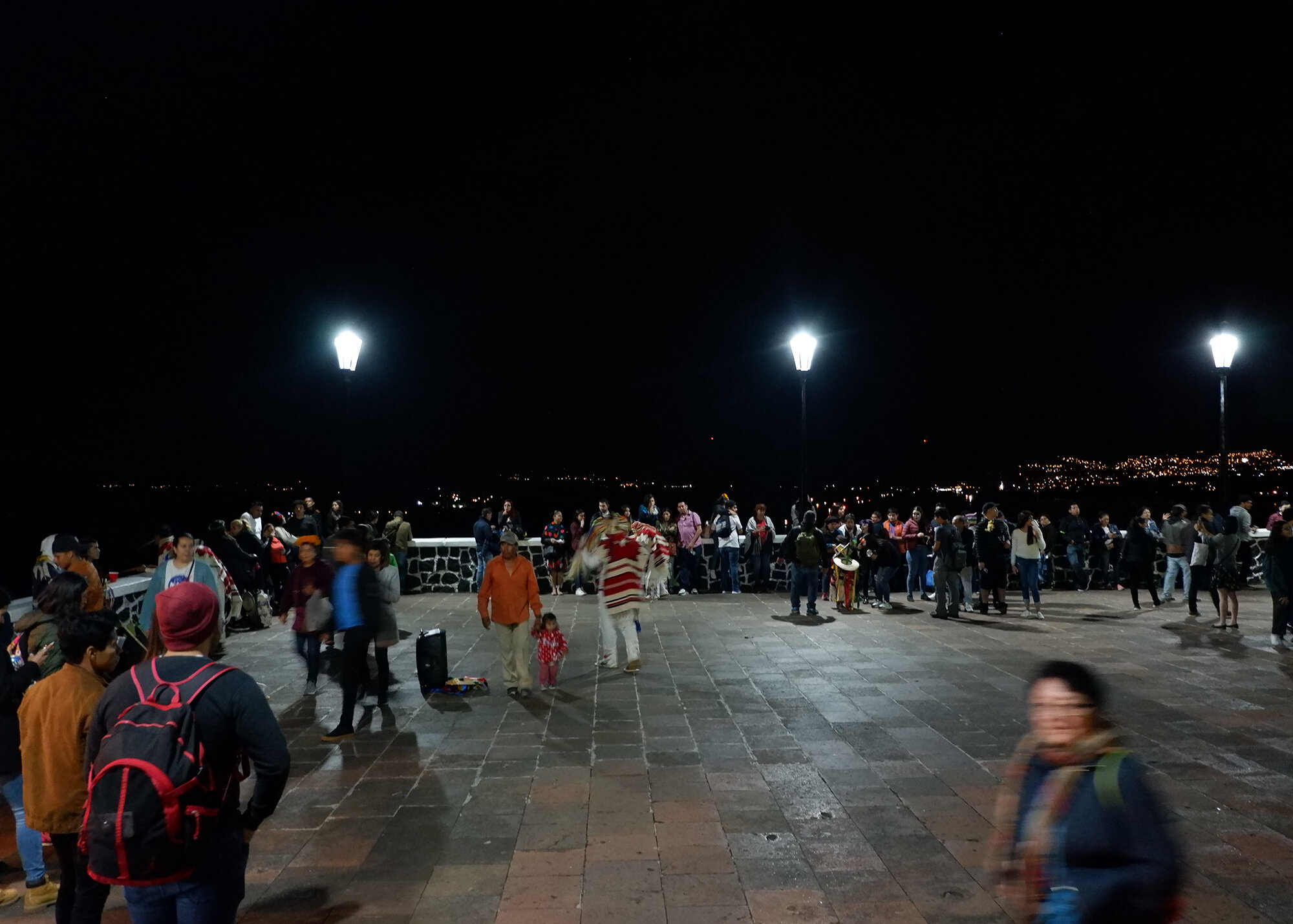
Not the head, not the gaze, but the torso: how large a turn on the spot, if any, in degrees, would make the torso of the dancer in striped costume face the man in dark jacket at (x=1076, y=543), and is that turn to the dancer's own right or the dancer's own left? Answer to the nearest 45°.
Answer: approximately 135° to the dancer's own left

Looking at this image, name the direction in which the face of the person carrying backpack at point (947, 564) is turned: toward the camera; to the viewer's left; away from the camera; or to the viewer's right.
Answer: to the viewer's left

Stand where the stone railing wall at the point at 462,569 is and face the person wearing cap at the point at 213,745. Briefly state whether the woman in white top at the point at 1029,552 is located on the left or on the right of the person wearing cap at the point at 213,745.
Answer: left

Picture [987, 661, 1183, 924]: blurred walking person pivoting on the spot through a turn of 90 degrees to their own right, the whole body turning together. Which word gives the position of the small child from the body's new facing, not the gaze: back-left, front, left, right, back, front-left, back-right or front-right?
front

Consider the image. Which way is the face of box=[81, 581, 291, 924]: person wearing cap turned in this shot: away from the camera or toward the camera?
away from the camera

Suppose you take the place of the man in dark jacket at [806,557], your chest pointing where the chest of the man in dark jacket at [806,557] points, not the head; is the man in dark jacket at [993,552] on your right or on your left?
on your right

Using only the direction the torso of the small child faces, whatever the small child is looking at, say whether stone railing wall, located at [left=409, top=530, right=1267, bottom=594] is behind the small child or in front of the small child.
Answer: behind

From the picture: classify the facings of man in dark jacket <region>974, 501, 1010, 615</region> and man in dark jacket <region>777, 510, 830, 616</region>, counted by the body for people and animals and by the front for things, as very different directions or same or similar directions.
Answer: very different directions

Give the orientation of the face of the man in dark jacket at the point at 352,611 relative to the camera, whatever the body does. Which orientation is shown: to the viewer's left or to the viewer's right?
to the viewer's left

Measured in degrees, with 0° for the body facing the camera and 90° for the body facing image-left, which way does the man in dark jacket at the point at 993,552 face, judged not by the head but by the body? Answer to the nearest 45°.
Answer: approximately 0°

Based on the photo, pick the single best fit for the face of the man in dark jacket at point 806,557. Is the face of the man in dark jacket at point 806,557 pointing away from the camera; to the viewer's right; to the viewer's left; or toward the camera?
away from the camera

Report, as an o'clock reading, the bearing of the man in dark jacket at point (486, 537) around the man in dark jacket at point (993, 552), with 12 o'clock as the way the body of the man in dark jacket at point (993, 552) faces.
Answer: the man in dark jacket at point (486, 537) is roughly at 3 o'clock from the man in dark jacket at point (993, 552).
